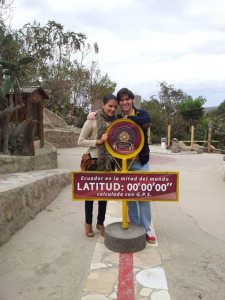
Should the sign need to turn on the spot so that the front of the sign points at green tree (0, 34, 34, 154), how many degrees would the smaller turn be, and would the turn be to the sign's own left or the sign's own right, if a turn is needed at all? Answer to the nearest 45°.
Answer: approximately 135° to the sign's own right

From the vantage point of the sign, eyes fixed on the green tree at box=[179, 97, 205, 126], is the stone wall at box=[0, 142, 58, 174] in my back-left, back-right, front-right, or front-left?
front-left

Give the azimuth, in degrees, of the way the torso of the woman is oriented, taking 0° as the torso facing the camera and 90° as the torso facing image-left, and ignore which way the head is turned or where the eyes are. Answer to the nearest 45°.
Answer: approximately 315°

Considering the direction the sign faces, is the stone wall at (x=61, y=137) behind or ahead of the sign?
behind

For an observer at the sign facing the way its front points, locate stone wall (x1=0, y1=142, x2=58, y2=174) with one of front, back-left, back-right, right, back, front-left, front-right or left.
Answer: back-right

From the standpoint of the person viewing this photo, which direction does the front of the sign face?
facing the viewer

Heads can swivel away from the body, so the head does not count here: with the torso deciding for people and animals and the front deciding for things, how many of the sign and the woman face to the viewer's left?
0

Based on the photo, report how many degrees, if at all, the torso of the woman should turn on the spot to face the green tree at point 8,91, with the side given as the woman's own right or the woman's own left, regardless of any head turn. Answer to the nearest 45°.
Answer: approximately 180°
